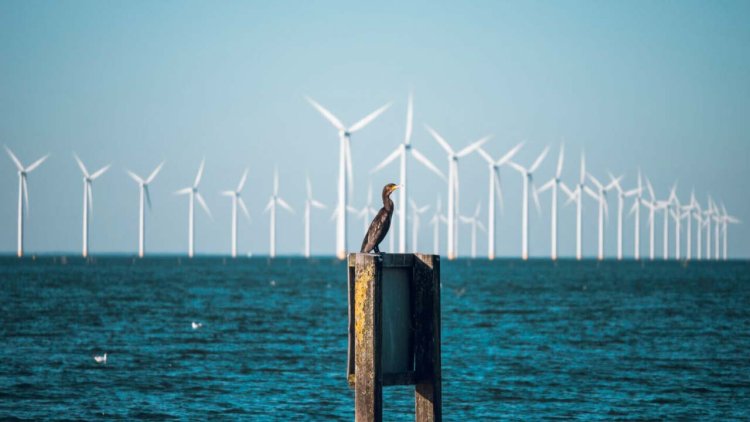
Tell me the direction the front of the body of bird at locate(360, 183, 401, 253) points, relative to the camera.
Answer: to the viewer's right
